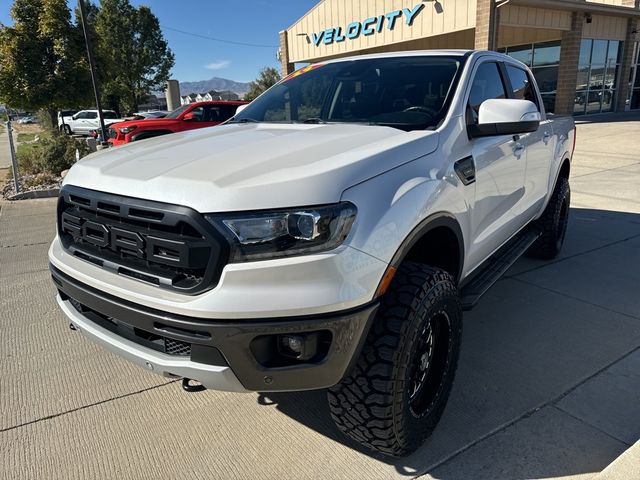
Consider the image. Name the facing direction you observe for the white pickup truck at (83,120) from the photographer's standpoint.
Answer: facing the viewer and to the left of the viewer

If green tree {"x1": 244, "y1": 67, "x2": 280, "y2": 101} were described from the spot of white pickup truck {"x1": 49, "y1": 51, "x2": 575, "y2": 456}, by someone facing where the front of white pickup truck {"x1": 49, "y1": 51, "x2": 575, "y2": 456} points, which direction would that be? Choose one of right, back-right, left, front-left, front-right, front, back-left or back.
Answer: back-right

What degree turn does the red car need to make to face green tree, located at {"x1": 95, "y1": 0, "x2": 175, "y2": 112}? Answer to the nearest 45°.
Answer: approximately 135° to its right

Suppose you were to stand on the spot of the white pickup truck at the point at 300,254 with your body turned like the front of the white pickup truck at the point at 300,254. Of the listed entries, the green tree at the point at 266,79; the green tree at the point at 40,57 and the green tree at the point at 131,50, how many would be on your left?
0

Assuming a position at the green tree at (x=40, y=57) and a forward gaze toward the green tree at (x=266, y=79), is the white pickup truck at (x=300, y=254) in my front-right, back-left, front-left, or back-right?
back-right

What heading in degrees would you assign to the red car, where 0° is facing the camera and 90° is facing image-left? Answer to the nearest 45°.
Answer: approximately 45°

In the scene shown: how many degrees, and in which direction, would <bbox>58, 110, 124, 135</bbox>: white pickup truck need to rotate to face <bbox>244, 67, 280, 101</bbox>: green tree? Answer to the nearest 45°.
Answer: approximately 180°

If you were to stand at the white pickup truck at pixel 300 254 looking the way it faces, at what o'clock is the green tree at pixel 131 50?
The green tree is roughly at 4 o'clock from the white pickup truck.

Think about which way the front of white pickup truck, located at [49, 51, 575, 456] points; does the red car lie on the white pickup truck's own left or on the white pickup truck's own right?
on the white pickup truck's own right

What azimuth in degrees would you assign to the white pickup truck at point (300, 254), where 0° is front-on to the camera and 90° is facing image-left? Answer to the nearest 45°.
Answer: approximately 45°

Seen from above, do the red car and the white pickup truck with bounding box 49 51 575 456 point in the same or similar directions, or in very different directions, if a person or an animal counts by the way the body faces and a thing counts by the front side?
same or similar directions

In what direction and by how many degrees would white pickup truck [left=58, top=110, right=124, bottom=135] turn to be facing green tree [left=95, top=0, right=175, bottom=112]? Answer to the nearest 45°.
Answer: approximately 180°

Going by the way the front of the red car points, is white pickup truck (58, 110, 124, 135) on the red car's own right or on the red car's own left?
on the red car's own right

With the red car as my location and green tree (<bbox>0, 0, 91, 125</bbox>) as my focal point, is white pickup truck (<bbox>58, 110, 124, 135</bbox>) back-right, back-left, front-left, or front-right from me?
front-right

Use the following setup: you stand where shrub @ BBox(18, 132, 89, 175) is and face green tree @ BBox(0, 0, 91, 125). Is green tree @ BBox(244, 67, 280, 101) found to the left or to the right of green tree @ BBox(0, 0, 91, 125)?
right
